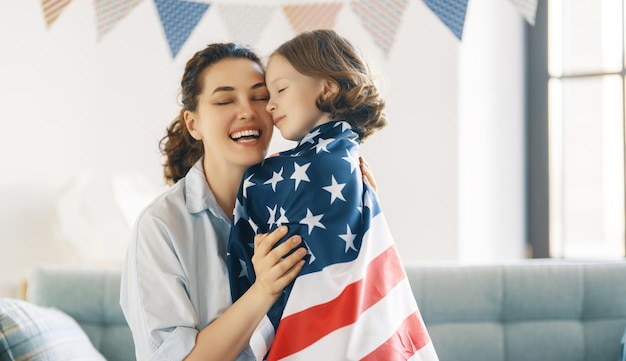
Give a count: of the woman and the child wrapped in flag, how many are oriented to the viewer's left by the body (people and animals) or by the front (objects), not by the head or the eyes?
1

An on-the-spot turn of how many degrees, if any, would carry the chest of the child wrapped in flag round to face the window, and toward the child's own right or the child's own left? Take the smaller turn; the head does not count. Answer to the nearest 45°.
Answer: approximately 135° to the child's own right

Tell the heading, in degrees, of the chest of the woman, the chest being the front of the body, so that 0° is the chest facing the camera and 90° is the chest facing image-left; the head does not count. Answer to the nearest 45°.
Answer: approximately 315°

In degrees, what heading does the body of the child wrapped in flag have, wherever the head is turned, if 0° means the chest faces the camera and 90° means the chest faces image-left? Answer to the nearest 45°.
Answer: approximately 90°

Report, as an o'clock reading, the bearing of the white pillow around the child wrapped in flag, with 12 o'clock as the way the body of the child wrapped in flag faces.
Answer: The white pillow is roughly at 1 o'clock from the child wrapped in flag.

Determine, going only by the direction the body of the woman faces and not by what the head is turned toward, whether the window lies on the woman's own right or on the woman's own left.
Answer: on the woman's own left
